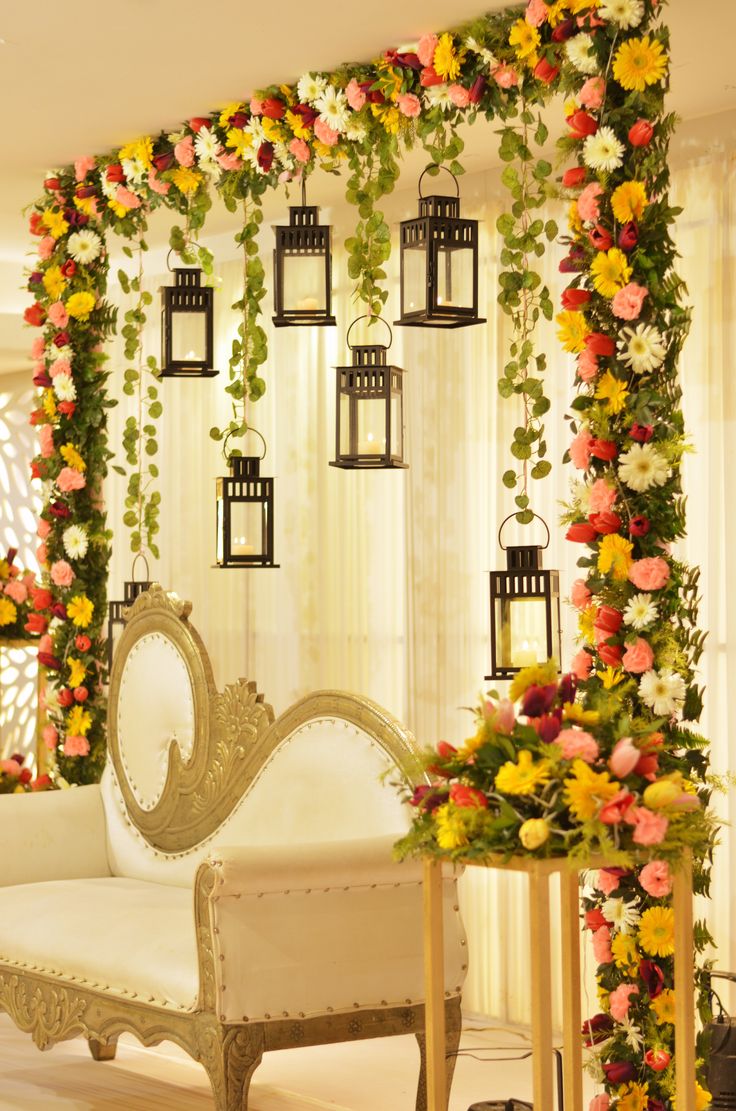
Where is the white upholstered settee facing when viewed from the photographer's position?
facing the viewer and to the left of the viewer

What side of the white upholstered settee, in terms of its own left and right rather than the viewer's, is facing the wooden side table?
left

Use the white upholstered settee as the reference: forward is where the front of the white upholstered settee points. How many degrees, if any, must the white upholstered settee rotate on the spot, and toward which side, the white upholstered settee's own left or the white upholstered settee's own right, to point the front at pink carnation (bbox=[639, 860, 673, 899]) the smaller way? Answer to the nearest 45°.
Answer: approximately 90° to the white upholstered settee's own left

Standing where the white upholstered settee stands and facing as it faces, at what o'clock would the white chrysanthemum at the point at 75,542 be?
The white chrysanthemum is roughly at 4 o'clock from the white upholstered settee.

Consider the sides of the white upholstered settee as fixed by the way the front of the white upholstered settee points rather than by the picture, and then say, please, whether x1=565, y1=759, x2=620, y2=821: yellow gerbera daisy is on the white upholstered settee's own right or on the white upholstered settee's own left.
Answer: on the white upholstered settee's own left
